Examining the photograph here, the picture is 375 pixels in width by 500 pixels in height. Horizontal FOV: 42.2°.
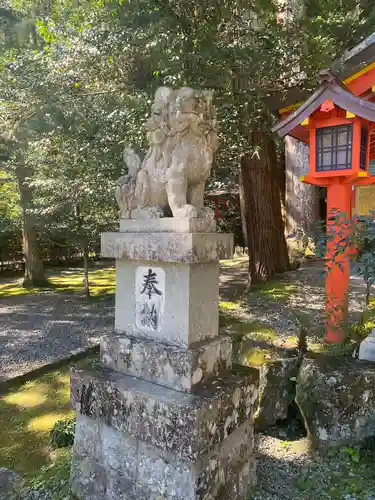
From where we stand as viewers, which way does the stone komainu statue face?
facing the viewer and to the right of the viewer

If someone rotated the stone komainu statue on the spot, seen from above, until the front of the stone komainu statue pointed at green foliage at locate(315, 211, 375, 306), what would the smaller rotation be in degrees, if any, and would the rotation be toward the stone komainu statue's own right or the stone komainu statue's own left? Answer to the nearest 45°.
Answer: approximately 45° to the stone komainu statue's own left

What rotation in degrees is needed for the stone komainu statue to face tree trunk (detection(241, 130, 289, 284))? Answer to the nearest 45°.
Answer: approximately 135° to its left

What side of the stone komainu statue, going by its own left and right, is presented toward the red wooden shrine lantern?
left

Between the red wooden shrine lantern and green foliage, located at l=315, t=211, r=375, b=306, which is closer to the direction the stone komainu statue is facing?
the green foliage

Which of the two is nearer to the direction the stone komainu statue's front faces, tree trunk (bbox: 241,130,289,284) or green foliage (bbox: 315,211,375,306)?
the green foliage
